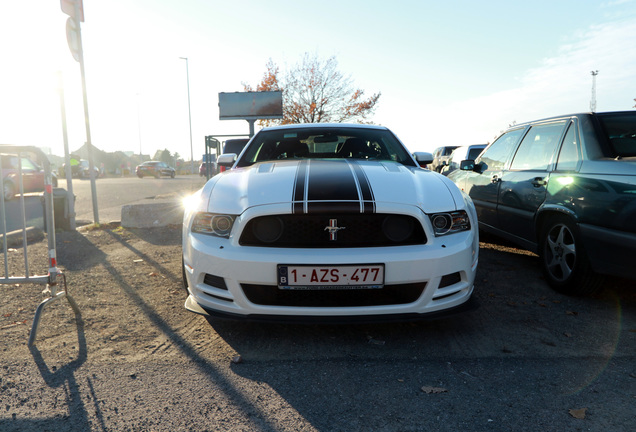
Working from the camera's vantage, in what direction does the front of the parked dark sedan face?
facing away from the viewer and to the left of the viewer

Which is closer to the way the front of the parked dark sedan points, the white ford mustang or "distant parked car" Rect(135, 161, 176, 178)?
the distant parked car

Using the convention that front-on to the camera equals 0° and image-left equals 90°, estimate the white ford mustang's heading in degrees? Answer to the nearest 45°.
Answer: approximately 0°

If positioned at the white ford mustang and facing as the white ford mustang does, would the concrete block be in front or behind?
behind

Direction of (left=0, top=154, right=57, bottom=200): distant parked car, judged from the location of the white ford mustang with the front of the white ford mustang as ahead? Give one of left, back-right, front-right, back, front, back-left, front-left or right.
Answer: back-right

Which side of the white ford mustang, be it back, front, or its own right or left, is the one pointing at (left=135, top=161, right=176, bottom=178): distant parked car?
back

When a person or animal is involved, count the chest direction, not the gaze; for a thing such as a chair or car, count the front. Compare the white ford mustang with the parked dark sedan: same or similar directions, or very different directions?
very different directions
